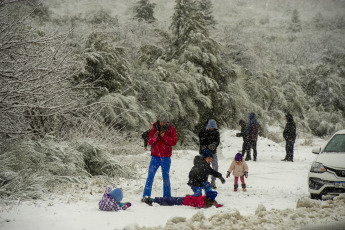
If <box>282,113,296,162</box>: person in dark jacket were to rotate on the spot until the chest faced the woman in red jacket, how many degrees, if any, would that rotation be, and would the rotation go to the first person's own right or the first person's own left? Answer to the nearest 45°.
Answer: approximately 90° to the first person's own left

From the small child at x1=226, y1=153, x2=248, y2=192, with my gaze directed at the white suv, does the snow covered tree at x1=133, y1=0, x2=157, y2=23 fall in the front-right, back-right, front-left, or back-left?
back-left

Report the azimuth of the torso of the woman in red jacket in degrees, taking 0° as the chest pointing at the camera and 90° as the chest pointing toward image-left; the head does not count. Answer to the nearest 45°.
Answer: approximately 0°

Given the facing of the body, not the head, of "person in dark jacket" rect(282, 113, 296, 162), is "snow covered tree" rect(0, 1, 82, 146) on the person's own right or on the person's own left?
on the person's own left

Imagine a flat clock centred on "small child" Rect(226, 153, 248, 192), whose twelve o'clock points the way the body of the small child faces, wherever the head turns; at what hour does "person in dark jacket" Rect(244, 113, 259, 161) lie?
The person in dark jacket is roughly at 6 o'clock from the small child.

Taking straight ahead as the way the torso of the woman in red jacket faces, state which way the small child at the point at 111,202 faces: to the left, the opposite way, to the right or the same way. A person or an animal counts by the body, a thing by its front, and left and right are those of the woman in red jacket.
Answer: to the left

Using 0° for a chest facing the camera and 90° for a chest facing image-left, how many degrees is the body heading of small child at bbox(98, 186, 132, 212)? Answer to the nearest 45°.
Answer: approximately 270°

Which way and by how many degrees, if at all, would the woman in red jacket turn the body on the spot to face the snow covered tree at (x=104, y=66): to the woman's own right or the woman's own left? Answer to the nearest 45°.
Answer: approximately 180°
